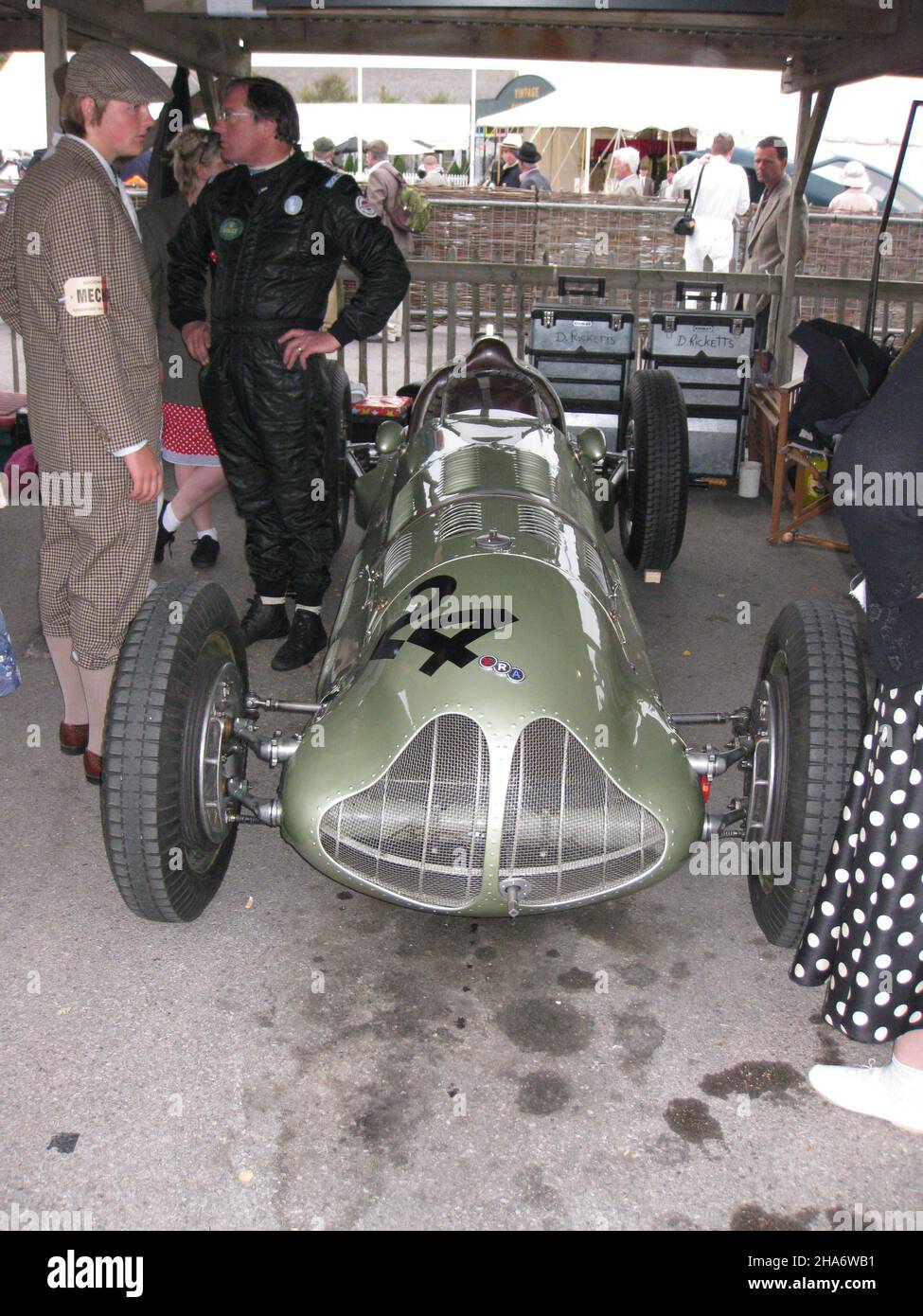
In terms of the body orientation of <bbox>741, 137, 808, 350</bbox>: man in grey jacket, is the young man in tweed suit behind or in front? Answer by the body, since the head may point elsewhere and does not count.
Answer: in front

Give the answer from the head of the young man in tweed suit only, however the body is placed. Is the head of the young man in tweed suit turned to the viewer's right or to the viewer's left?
to the viewer's right

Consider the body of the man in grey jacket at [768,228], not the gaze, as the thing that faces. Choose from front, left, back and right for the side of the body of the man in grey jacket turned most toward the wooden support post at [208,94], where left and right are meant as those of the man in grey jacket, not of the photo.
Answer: front

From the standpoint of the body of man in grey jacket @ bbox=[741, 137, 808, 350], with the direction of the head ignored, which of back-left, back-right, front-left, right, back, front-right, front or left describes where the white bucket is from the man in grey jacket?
front-left

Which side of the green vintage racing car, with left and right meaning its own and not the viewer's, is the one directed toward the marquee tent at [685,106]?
back

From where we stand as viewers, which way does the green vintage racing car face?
facing the viewer

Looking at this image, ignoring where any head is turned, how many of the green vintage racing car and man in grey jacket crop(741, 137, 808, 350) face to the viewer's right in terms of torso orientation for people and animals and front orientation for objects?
0

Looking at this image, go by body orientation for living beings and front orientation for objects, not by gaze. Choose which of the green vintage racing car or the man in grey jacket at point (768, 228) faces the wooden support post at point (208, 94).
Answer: the man in grey jacket

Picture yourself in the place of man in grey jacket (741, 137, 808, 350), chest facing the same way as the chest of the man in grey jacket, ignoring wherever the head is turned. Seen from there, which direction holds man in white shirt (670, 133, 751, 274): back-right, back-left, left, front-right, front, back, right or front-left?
back-right

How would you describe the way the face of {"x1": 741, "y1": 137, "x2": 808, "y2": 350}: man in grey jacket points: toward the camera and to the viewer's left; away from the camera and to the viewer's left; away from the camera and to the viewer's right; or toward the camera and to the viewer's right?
toward the camera and to the viewer's left
